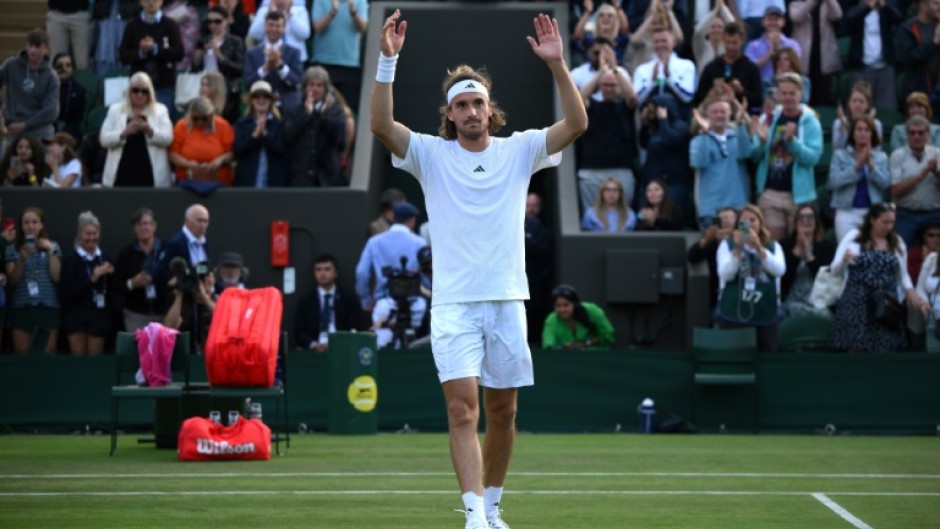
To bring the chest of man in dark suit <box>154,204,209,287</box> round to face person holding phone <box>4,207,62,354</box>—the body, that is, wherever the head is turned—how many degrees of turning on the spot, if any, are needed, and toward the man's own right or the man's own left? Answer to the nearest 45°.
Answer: approximately 135° to the man's own right

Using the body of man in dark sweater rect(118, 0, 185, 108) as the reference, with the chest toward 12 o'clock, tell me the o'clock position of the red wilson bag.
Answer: The red wilson bag is roughly at 12 o'clock from the man in dark sweater.

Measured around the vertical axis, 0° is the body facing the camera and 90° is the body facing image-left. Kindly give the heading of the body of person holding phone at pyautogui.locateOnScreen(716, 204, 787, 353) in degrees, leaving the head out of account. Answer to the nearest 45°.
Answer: approximately 0°

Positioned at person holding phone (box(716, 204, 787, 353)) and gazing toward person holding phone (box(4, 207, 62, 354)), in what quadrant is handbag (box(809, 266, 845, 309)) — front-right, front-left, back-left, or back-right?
back-right

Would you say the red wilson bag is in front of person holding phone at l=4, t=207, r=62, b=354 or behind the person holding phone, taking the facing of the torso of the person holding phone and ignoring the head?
in front
